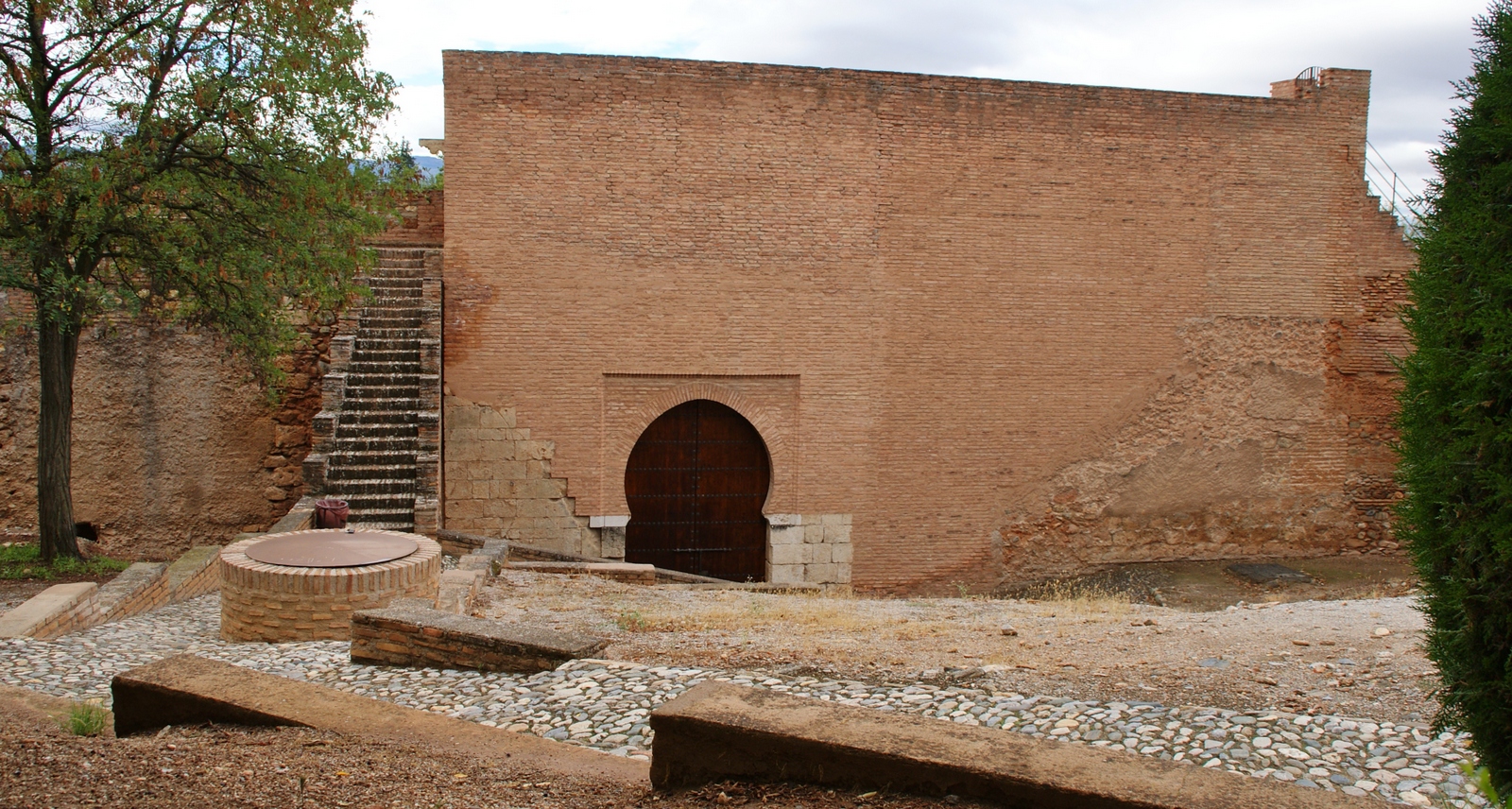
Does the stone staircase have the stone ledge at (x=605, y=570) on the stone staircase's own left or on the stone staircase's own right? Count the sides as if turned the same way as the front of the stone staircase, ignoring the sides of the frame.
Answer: on the stone staircase's own left

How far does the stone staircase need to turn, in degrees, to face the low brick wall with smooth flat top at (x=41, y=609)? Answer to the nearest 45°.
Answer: approximately 45° to its right

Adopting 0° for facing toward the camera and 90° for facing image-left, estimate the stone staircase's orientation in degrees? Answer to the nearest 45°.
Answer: approximately 0°

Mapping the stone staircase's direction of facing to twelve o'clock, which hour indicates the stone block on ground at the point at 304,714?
The stone block on ground is roughly at 12 o'clock from the stone staircase.

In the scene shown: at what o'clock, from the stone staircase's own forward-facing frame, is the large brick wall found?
The large brick wall is roughly at 9 o'clock from the stone staircase.

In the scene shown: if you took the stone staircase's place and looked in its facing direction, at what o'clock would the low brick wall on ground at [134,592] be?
The low brick wall on ground is roughly at 1 o'clock from the stone staircase.

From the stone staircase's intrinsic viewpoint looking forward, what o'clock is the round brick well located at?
The round brick well is roughly at 12 o'clock from the stone staircase.

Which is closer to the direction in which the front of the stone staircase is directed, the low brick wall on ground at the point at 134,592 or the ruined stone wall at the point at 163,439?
the low brick wall on ground
